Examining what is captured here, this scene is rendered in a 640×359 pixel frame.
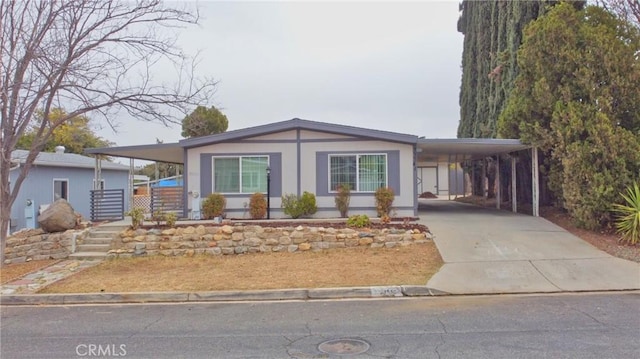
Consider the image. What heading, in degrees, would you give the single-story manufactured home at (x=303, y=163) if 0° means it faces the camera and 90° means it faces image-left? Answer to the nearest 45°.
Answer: approximately 0°

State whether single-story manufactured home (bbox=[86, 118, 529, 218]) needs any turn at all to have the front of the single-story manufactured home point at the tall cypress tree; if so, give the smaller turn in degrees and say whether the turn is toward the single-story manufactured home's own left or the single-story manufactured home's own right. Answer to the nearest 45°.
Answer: approximately 135° to the single-story manufactured home's own left

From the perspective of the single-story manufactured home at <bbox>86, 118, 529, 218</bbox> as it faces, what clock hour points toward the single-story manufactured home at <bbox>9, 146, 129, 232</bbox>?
the single-story manufactured home at <bbox>9, 146, 129, 232</bbox> is roughly at 4 o'clock from the single-story manufactured home at <bbox>86, 118, 529, 218</bbox>.

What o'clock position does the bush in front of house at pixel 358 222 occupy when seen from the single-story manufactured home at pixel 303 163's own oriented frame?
The bush in front of house is roughly at 11 o'clock from the single-story manufactured home.

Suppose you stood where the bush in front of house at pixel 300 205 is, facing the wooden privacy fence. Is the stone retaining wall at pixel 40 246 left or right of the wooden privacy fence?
left

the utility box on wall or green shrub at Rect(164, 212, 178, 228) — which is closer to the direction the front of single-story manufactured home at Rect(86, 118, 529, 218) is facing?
the green shrub

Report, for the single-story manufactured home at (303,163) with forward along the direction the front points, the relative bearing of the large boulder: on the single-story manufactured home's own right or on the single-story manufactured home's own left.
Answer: on the single-story manufactured home's own right

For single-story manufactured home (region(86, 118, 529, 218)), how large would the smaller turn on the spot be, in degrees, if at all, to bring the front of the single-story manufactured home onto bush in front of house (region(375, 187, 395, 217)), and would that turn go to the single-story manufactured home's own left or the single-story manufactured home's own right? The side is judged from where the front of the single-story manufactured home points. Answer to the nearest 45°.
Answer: approximately 90° to the single-story manufactured home's own left

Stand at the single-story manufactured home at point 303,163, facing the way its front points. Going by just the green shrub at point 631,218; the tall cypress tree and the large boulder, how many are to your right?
1

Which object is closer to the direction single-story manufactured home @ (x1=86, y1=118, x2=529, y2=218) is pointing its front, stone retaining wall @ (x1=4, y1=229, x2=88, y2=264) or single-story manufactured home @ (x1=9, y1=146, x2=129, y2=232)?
the stone retaining wall

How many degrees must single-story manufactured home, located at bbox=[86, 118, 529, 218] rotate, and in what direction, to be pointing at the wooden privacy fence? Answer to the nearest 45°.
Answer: approximately 90° to its right
